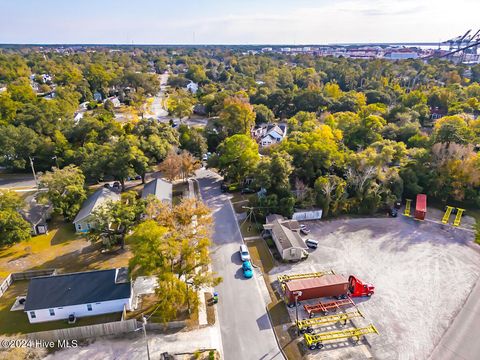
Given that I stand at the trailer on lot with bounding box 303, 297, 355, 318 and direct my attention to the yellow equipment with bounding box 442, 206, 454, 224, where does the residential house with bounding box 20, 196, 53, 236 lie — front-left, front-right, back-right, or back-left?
back-left

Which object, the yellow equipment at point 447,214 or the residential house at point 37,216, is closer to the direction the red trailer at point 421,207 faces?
the residential house
